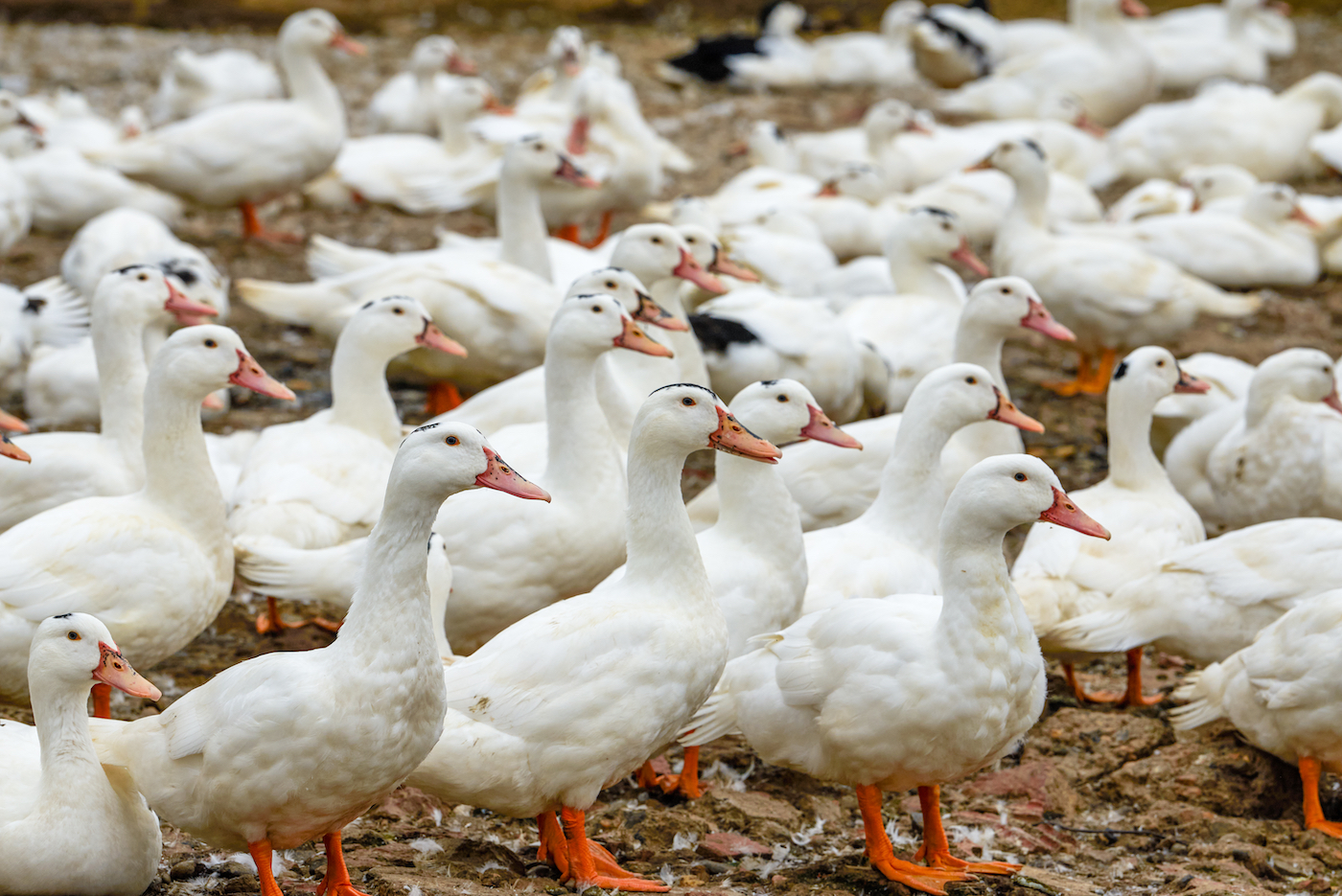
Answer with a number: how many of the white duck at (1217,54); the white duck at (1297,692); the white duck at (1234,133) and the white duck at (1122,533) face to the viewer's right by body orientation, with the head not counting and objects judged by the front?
4

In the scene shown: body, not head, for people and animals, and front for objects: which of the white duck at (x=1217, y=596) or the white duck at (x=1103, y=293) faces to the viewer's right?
the white duck at (x=1217, y=596)

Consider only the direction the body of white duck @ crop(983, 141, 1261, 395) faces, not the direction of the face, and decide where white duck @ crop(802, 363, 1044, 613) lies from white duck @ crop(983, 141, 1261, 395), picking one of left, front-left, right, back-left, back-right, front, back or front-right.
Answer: left

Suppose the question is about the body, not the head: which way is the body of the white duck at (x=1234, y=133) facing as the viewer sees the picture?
to the viewer's right

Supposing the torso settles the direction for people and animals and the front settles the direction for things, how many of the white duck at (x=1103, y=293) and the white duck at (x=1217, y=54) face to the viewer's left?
1

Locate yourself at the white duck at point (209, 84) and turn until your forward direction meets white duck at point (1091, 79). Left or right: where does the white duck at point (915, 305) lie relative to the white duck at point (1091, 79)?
right

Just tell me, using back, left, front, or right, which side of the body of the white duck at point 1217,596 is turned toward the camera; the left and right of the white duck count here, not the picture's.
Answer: right

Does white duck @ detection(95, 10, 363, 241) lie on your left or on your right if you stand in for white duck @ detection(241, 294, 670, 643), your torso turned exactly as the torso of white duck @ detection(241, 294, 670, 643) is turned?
on your left

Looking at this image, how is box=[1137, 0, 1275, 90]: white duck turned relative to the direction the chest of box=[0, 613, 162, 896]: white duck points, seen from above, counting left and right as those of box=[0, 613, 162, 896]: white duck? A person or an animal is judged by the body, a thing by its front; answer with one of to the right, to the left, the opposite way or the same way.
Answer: the same way

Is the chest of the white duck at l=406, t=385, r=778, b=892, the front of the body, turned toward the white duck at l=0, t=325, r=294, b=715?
no

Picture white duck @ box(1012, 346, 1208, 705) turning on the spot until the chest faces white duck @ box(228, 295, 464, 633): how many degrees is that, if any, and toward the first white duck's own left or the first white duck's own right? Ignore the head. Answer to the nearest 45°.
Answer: approximately 180°

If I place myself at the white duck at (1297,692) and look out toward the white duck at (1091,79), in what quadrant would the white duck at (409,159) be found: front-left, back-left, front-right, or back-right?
front-left

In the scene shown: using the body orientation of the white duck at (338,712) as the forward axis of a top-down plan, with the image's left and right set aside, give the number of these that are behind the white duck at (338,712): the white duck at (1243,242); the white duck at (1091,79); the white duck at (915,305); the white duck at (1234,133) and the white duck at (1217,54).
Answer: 0

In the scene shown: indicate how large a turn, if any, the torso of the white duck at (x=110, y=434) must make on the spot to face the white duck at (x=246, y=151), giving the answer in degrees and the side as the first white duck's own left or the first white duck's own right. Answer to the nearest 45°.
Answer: approximately 90° to the first white duck's own left

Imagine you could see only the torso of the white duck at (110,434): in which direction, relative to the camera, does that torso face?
to the viewer's right

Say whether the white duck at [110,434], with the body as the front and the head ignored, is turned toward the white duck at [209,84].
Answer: no

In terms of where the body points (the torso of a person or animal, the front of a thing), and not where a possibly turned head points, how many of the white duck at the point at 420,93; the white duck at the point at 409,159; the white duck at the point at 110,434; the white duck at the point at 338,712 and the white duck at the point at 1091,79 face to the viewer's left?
0

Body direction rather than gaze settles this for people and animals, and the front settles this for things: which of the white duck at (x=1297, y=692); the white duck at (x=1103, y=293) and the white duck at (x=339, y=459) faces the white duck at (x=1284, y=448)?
the white duck at (x=339, y=459)

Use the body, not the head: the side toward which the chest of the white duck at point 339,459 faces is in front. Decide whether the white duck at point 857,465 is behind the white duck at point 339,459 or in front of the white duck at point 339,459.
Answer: in front

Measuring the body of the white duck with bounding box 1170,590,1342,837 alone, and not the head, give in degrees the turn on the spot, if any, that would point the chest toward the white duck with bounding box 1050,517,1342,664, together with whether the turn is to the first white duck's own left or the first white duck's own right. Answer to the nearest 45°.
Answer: approximately 135° to the first white duck's own left

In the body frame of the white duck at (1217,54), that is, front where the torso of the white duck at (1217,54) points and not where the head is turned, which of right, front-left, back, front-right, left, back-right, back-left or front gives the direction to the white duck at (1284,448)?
right

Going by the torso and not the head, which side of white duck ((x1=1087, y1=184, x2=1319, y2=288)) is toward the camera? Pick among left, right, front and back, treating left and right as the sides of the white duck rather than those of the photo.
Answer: right

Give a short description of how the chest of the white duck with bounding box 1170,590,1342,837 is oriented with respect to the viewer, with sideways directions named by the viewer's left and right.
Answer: facing to the right of the viewer

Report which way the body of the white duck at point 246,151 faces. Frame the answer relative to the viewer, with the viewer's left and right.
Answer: facing to the right of the viewer
